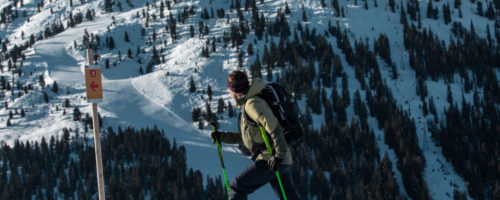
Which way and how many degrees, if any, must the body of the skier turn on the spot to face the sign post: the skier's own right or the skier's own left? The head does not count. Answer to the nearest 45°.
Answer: approximately 45° to the skier's own right

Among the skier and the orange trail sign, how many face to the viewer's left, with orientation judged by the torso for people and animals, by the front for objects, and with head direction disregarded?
1

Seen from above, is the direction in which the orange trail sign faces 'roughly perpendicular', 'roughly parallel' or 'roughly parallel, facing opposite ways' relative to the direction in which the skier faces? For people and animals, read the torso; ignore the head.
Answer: roughly perpendicular

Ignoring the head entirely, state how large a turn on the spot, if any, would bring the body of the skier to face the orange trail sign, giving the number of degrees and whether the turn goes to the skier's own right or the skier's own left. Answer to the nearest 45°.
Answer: approximately 45° to the skier's own right

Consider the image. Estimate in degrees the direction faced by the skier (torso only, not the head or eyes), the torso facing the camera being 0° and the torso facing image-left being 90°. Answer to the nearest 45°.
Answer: approximately 90°

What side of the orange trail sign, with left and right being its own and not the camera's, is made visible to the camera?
front

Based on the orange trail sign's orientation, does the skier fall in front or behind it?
in front
